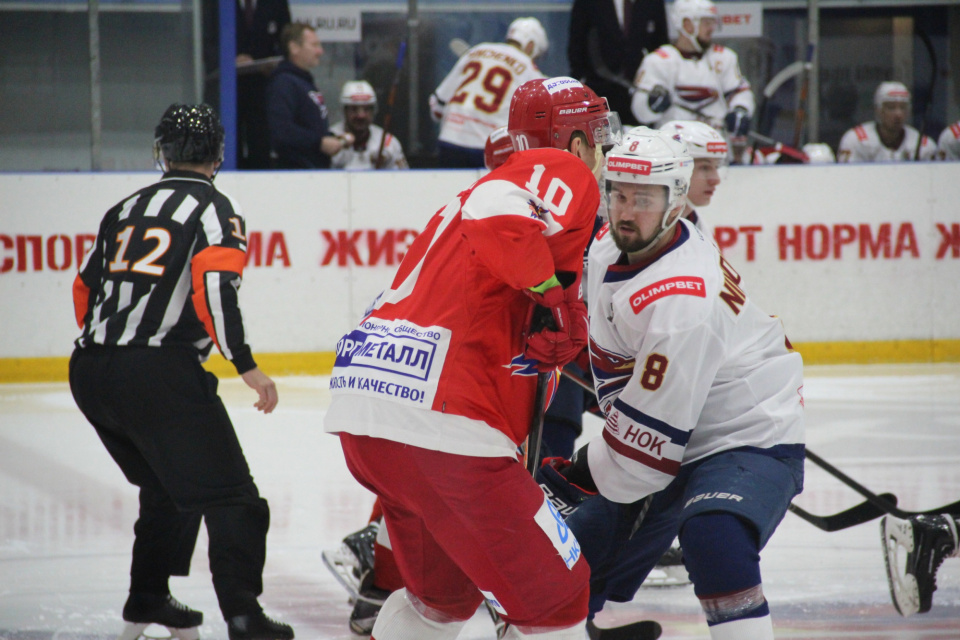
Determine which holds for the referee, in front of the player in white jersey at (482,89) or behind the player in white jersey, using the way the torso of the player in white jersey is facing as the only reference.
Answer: behind

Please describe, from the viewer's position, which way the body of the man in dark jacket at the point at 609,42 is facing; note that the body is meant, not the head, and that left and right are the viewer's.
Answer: facing the viewer

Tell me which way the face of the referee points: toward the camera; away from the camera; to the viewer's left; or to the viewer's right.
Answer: away from the camera

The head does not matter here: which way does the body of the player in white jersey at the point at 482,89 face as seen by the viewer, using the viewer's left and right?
facing away from the viewer and to the right of the viewer

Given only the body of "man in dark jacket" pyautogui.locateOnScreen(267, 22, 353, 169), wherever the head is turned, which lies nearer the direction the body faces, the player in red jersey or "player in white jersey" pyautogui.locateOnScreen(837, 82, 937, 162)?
the player in white jersey

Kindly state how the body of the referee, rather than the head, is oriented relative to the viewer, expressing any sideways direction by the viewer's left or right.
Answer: facing away from the viewer and to the right of the viewer

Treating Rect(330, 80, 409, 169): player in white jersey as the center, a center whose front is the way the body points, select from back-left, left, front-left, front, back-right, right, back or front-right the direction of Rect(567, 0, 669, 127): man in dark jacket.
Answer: left

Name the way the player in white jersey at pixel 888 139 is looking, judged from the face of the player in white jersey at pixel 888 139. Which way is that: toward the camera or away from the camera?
toward the camera

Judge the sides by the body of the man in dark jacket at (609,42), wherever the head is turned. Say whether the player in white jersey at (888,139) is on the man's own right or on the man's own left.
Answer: on the man's own left

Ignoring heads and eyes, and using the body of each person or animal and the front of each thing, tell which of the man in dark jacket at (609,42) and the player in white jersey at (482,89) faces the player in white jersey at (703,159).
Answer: the man in dark jacket

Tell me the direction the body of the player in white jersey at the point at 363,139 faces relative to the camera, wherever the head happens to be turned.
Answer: toward the camera

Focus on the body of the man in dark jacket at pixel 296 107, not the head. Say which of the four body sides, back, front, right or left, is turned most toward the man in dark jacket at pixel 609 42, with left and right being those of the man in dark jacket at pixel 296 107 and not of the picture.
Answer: front

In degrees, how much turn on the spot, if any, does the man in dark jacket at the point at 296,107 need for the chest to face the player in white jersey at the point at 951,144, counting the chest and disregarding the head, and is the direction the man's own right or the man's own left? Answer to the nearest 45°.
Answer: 0° — they already face them

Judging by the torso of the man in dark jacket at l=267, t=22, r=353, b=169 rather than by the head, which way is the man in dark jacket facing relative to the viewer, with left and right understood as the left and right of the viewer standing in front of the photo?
facing to the right of the viewer

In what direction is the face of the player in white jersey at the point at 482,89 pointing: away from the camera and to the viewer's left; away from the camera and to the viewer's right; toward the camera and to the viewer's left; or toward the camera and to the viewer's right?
away from the camera and to the viewer's right

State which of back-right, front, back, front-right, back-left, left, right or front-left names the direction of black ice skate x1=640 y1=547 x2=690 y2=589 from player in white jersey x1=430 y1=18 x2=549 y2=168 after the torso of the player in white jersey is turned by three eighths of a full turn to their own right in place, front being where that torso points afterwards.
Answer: front

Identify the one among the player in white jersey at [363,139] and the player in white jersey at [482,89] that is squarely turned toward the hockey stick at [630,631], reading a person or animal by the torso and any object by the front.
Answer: the player in white jersey at [363,139]

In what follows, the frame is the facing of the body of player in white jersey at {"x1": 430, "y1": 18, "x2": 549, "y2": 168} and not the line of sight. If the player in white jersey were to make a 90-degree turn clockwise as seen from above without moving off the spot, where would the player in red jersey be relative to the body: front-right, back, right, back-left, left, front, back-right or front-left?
front-right
